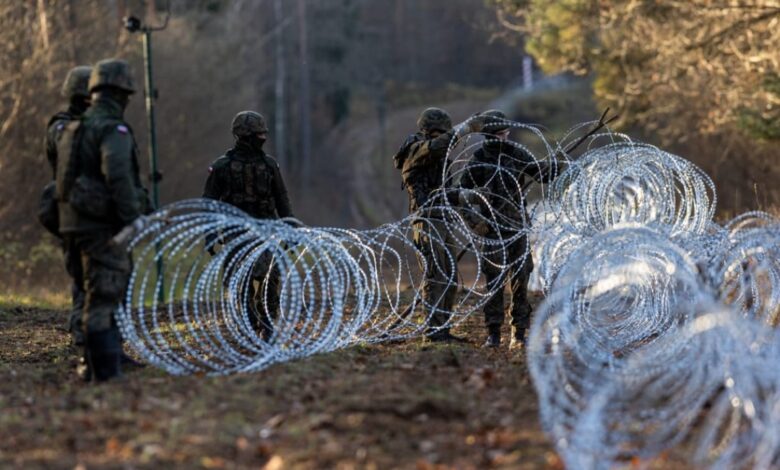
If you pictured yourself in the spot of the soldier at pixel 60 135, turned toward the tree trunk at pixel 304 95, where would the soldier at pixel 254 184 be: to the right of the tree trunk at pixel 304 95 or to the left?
right

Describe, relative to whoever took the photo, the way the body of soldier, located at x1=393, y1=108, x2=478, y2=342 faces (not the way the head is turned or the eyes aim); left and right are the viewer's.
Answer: facing to the right of the viewer

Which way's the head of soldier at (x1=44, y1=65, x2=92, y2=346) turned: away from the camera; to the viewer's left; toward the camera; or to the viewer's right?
to the viewer's right

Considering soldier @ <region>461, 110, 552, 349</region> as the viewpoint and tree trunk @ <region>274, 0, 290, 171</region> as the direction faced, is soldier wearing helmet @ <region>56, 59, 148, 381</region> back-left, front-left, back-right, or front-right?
back-left

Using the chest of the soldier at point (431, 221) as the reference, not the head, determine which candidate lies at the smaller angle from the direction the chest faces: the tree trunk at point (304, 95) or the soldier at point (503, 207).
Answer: the soldier

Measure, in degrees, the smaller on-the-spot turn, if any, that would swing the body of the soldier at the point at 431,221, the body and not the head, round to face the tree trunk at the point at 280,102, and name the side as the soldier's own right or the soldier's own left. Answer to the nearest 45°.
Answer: approximately 90° to the soldier's own left
